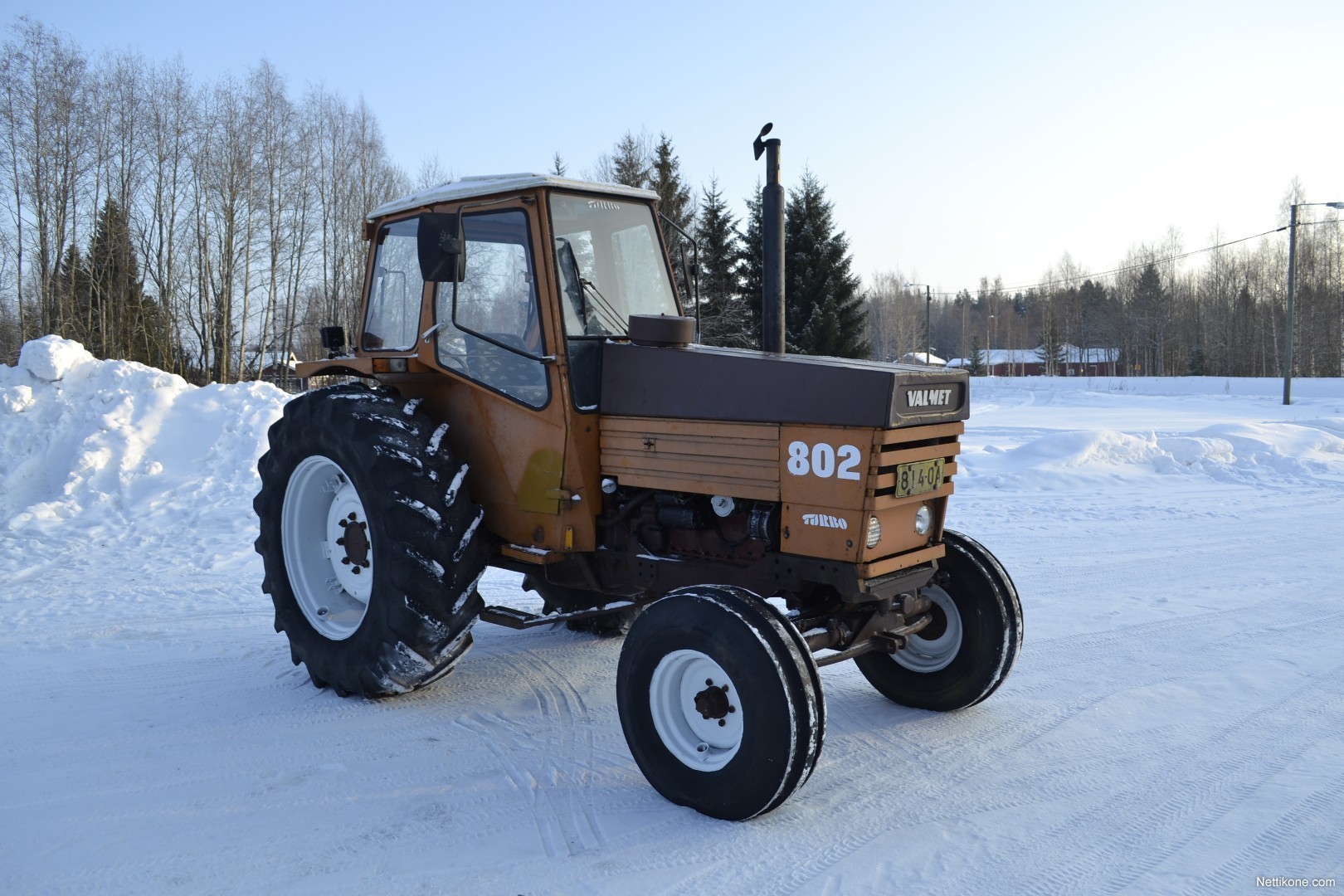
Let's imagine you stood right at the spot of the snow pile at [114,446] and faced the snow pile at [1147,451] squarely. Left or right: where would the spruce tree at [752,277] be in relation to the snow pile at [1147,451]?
left

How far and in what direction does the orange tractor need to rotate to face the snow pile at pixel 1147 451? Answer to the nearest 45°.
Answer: approximately 90° to its left

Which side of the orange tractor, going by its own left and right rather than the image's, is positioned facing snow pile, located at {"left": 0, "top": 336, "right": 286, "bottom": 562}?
back

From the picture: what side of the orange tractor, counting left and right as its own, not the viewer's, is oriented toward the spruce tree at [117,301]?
back

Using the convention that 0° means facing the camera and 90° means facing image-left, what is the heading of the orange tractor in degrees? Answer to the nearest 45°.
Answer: approximately 315°

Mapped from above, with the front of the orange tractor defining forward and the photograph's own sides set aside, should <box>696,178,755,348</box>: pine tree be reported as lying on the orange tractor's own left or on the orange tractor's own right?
on the orange tractor's own left

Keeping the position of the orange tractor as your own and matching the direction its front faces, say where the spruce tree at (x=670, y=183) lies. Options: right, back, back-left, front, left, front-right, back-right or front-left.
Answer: back-left
